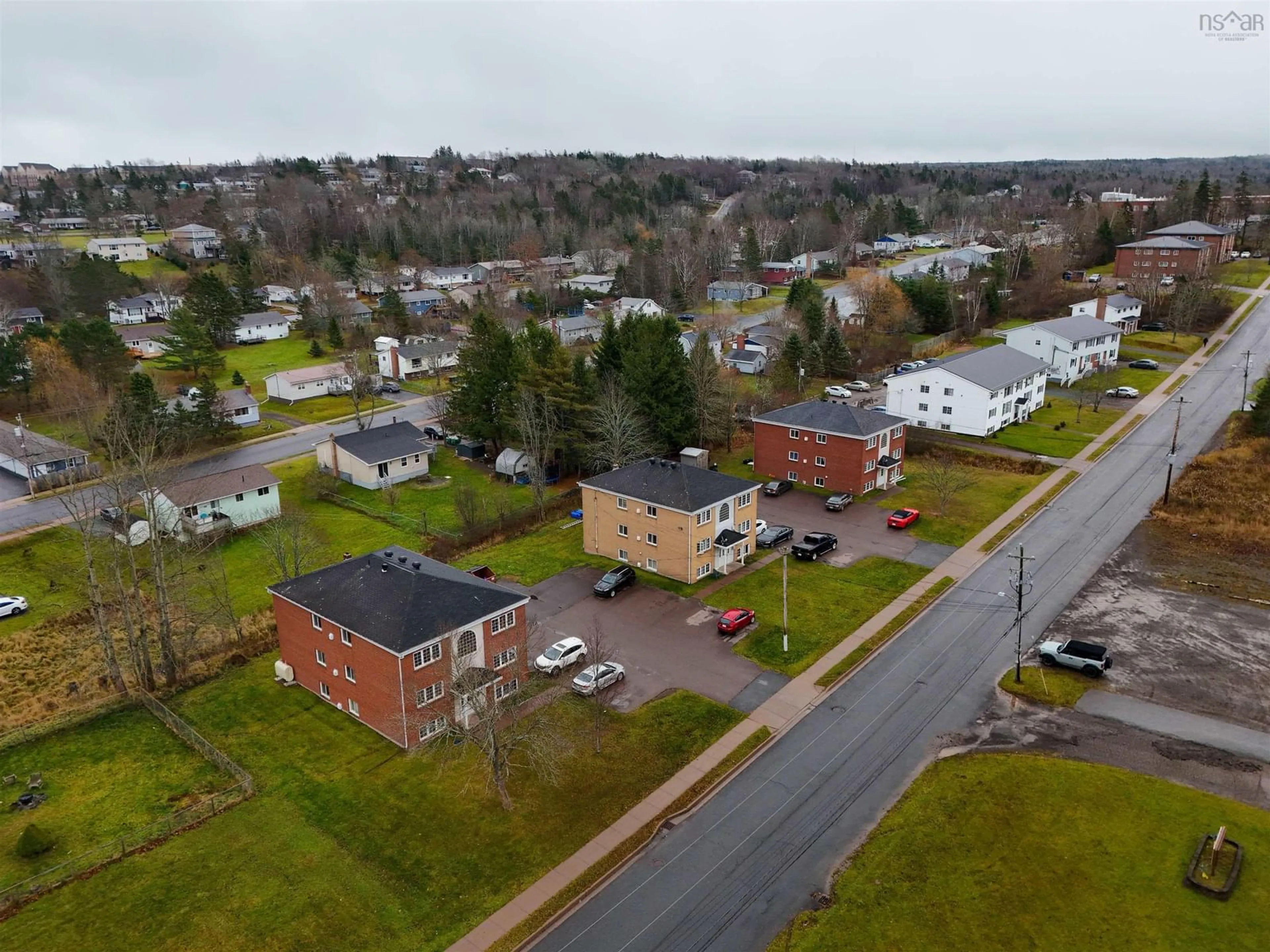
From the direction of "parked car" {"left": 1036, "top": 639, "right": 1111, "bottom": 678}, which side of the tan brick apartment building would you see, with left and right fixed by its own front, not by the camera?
front

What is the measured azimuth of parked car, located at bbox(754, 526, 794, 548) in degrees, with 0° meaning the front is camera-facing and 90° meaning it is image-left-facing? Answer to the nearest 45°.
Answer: approximately 45°

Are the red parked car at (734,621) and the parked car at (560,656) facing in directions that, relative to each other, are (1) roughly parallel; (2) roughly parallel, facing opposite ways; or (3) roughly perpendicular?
roughly parallel, facing opposite ways

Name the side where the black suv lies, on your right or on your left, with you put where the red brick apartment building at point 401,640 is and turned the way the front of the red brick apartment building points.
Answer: on your left

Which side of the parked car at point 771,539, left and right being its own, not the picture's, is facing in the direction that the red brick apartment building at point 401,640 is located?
front

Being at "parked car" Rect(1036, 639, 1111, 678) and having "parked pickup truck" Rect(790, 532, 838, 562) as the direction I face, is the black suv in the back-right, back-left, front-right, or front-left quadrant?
front-left

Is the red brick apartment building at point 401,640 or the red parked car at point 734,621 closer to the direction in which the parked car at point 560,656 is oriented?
the red brick apartment building

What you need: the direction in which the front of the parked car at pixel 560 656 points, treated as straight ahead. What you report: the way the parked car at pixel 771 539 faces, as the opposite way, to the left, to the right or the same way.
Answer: the same way

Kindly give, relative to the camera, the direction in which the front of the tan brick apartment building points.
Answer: facing the viewer and to the right of the viewer

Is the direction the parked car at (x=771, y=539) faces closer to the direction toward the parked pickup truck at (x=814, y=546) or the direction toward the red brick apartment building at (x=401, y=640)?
the red brick apartment building

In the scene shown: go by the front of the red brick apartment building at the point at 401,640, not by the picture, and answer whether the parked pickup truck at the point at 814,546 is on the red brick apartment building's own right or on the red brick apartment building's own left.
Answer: on the red brick apartment building's own left
